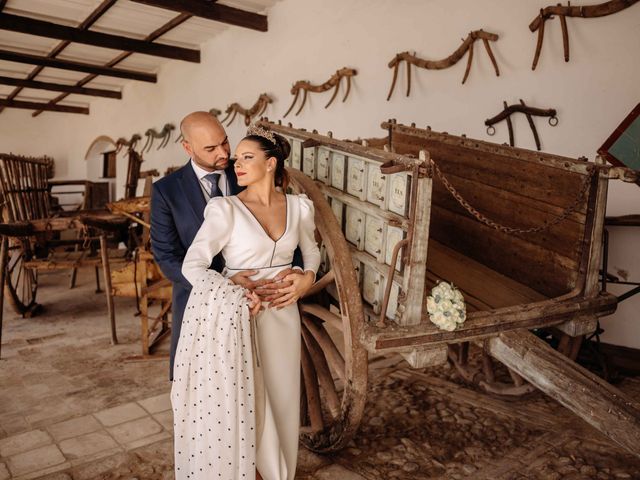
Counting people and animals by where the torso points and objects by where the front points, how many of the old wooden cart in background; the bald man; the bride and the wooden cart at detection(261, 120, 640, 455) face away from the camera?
0

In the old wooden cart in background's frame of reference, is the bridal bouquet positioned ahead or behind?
ahead

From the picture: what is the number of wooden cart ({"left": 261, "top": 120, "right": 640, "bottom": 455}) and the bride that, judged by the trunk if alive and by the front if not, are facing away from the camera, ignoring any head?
0

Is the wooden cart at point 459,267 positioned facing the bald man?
no

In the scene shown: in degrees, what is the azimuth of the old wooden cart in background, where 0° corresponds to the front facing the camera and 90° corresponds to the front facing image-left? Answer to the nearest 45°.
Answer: approximately 315°

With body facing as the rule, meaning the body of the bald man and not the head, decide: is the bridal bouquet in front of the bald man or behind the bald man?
in front

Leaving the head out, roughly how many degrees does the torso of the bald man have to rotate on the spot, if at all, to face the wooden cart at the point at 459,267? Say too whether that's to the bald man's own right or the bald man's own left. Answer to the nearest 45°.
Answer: approximately 45° to the bald man's own left

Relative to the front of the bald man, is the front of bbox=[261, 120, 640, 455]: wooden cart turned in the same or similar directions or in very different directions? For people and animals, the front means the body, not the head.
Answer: same or similar directions

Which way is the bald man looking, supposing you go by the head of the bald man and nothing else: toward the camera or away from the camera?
toward the camera

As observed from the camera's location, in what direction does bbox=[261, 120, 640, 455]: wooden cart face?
facing the viewer and to the right of the viewer

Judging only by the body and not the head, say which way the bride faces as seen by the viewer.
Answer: toward the camera

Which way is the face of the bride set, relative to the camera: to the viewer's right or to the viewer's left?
to the viewer's left

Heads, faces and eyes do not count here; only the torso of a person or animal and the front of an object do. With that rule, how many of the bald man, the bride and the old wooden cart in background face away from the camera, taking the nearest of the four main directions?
0

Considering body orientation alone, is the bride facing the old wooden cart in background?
no
